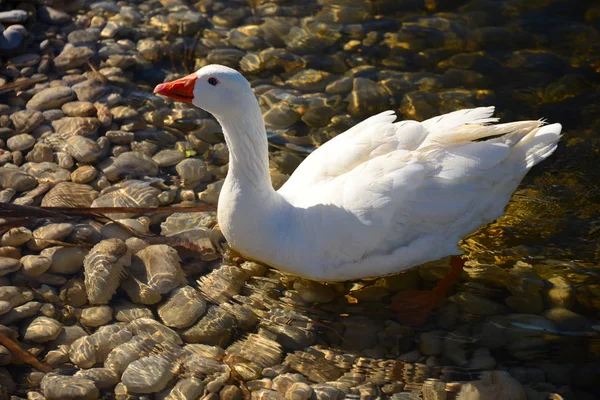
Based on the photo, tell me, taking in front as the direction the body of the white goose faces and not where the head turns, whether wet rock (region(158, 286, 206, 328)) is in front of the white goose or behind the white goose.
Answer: in front

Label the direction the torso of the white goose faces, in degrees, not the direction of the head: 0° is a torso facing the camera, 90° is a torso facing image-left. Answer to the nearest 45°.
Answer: approximately 90°

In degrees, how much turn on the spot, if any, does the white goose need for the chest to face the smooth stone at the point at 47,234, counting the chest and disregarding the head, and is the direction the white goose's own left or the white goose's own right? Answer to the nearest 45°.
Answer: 0° — it already faces it

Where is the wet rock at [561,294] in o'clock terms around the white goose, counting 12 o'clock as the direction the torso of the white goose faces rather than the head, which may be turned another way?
The wet rock is roughly at 6 o'clock from the white goose.

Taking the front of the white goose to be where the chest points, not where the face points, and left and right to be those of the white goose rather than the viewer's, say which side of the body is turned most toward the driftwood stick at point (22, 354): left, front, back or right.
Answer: front

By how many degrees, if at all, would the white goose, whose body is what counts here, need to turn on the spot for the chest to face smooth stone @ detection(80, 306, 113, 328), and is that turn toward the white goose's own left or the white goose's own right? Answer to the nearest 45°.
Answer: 0° — it already faces it

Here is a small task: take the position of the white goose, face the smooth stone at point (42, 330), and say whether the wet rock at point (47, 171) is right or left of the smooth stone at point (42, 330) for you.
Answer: right

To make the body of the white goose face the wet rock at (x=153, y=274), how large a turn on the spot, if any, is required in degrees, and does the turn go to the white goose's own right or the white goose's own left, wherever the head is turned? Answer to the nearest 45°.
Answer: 0° — it already faces it

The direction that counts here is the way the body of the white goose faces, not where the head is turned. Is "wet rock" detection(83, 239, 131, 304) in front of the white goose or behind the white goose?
in front

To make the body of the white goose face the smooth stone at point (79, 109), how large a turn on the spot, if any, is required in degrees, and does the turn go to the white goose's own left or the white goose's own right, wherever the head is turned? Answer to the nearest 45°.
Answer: approximately 45° to the white goose's own right

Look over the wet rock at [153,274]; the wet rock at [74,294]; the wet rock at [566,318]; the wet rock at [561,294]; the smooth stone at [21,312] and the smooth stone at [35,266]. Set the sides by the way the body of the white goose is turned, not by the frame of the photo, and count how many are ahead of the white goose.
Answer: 4

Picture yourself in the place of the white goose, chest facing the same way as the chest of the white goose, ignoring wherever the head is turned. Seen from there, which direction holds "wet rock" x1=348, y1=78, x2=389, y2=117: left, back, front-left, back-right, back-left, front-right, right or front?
right

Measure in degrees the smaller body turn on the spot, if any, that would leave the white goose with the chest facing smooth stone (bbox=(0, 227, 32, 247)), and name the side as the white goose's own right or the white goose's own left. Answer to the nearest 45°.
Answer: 0° — it already faces it

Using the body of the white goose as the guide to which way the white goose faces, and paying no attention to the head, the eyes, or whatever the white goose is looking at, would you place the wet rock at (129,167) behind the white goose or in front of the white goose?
in front

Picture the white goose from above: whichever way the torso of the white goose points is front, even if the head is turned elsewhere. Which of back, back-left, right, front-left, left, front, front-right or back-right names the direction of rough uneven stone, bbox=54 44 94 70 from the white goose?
front-right

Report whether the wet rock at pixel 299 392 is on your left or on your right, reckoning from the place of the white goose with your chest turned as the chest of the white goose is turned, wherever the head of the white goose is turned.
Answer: on your left

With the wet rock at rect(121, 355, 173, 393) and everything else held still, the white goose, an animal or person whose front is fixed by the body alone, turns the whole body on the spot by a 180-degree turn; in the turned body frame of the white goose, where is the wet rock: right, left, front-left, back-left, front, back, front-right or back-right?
back-right

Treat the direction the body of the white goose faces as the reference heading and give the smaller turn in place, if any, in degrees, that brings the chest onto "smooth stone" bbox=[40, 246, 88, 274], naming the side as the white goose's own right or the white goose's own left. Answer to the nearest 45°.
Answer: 0° — it already faces it
